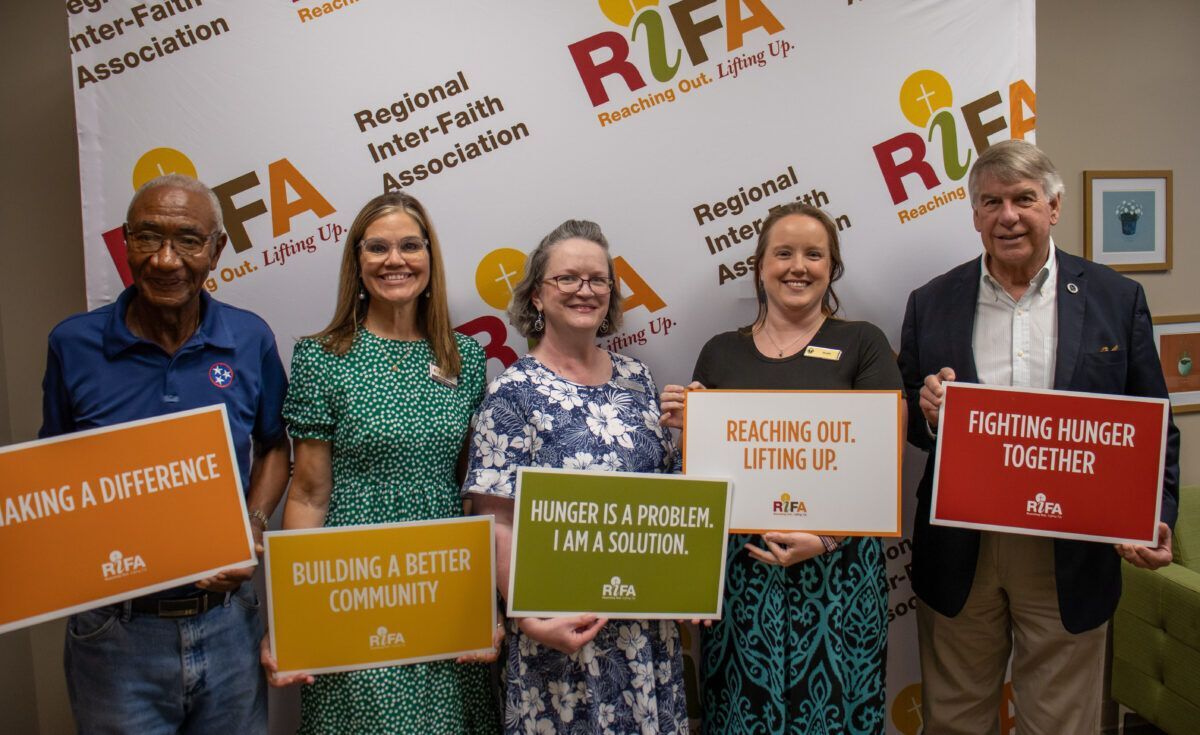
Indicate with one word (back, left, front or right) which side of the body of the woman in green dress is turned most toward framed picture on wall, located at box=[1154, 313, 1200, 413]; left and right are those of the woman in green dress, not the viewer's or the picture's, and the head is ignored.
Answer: left

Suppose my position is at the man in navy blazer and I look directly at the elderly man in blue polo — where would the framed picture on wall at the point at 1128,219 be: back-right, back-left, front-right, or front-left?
back-right

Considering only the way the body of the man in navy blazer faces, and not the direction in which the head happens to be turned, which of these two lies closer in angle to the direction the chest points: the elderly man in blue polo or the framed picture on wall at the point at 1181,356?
the elderly man in blue polo

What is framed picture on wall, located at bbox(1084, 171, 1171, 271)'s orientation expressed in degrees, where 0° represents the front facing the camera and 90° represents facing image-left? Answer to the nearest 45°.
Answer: approximately 0°

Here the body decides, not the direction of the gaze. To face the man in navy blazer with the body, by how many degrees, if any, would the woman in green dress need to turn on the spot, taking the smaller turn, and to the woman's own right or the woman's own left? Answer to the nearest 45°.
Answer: approximately 90° to the woman's own left

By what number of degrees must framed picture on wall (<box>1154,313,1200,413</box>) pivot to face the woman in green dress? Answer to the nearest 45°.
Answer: approximately 45° to its right

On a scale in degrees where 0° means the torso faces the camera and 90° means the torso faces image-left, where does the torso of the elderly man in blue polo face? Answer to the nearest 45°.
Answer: approximately 0°
